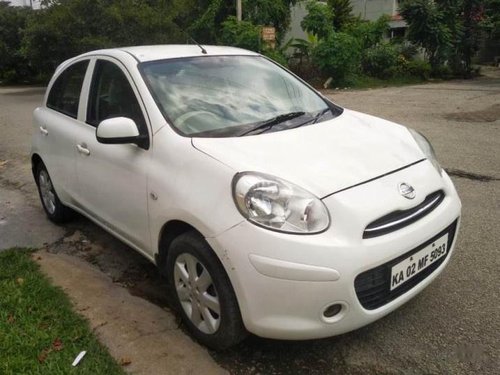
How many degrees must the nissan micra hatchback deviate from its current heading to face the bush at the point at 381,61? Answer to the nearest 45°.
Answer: approximately 135° to its left

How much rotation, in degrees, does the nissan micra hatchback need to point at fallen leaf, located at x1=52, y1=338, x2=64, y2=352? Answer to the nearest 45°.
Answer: approximately 135° to its right

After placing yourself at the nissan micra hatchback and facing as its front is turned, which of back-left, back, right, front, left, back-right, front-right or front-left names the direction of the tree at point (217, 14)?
back-left

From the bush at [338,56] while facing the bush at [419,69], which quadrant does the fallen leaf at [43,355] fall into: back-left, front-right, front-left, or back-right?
back-right

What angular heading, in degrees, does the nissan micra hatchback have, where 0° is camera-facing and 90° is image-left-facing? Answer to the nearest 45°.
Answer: approximately 315°

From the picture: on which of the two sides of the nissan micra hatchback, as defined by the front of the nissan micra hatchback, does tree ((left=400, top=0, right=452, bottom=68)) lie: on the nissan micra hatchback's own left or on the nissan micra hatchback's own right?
on the nissan micra hatchback's own left

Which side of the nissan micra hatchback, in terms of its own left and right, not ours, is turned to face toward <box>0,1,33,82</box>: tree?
back

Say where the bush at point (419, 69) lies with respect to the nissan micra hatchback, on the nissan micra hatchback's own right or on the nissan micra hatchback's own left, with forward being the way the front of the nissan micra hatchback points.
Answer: on the nissan micra hatchback's own left
